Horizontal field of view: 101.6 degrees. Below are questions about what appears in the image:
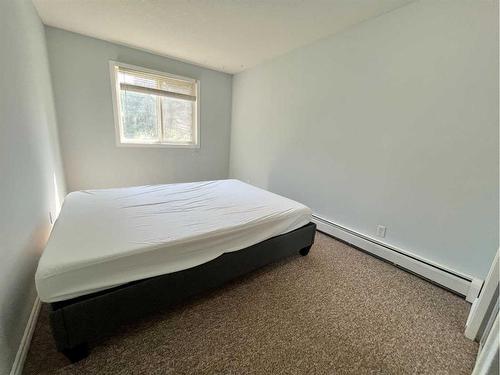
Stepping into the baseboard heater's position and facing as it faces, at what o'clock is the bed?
The bed is roughly at 12 o'clock from the baseboard heater.

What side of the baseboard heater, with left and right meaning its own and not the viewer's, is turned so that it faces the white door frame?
left

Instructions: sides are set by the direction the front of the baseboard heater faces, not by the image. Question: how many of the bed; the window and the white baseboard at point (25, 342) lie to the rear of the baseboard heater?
0

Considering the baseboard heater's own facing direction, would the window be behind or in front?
in front

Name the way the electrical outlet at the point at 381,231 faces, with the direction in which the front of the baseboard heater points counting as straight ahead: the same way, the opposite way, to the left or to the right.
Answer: the same way

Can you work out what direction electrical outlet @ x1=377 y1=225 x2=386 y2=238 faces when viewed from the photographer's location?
facing the viewer and to the left of the viewer

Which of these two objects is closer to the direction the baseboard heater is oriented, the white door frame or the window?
the window

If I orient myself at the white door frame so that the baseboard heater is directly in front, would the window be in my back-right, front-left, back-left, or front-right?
front-left

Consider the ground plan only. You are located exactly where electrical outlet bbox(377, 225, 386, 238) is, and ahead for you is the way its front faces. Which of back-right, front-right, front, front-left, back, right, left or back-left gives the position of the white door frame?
left

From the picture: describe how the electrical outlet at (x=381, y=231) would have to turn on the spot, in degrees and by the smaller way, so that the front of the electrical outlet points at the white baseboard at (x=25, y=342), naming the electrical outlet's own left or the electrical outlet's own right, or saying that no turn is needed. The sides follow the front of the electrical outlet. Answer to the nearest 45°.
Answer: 0° — it already faces it

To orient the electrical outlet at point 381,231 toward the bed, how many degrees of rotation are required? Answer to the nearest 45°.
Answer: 0° — it already faces it

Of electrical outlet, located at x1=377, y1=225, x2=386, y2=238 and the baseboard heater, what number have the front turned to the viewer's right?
0
